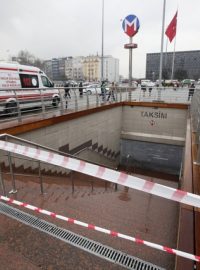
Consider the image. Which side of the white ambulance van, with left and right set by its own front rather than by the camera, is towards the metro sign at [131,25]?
front

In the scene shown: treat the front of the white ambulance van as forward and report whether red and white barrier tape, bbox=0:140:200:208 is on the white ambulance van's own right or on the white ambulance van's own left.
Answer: on the white ambulance van's own right

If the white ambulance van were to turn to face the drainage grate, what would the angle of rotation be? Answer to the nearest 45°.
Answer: approximately 135° to its right

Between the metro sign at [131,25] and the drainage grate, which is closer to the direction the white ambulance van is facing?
the metro sign

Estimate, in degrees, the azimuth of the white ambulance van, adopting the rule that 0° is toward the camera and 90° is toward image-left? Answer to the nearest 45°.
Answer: approximately 225°
